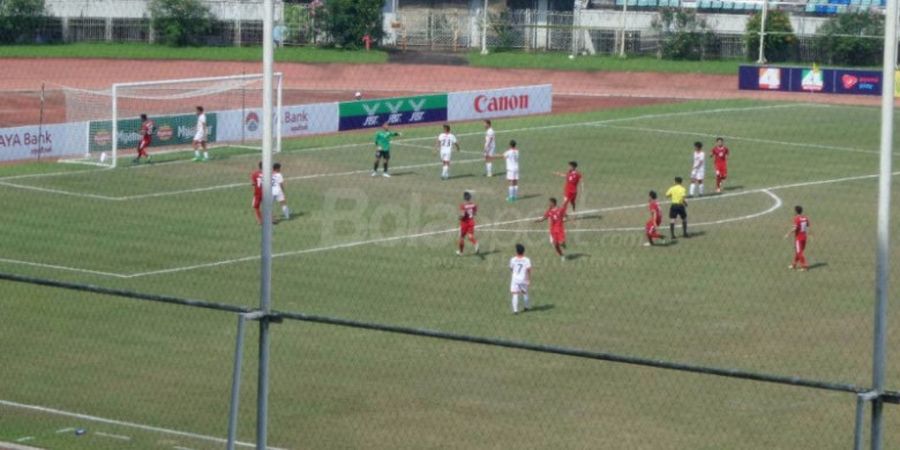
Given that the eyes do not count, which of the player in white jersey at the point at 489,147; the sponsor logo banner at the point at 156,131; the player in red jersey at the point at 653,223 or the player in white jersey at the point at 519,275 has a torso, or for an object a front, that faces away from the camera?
the player in white jersey at the point at 519,275

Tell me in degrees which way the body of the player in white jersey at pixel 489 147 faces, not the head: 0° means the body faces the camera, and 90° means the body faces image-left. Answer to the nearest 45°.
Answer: approximately 90°

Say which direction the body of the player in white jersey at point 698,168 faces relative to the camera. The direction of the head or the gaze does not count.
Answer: to the viewer's left

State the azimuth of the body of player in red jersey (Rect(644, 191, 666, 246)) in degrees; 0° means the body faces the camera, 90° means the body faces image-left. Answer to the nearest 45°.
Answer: approximately 90°

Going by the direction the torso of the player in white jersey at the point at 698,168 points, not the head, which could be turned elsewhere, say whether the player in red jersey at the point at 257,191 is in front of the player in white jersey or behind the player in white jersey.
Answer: in front

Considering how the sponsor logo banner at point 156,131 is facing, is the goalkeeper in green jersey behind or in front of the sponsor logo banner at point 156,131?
in front

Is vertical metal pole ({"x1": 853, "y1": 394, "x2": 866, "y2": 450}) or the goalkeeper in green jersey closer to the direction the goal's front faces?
the goalkeeper in green jersey

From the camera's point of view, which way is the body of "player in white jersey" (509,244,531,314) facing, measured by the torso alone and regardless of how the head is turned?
away from the camera
